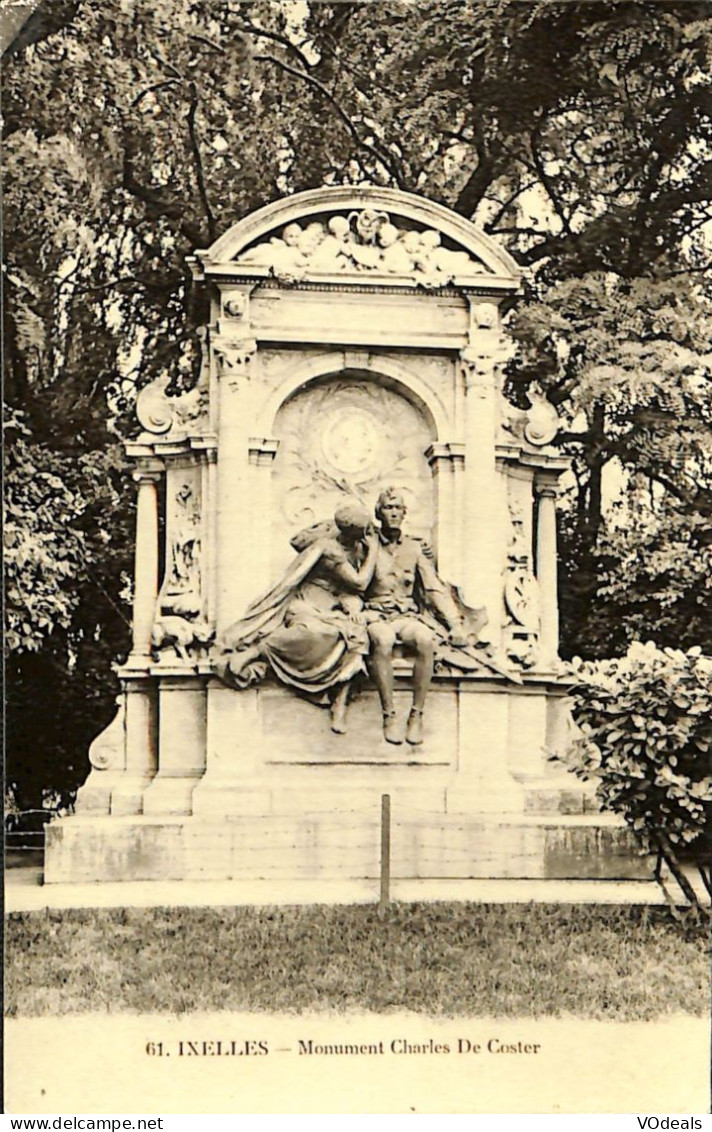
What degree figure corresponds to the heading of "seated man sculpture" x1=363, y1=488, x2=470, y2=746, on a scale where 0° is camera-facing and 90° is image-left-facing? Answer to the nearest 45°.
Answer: approximately 0°

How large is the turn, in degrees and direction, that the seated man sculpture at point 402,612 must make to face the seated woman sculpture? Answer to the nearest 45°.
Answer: approximately 90° to its right
